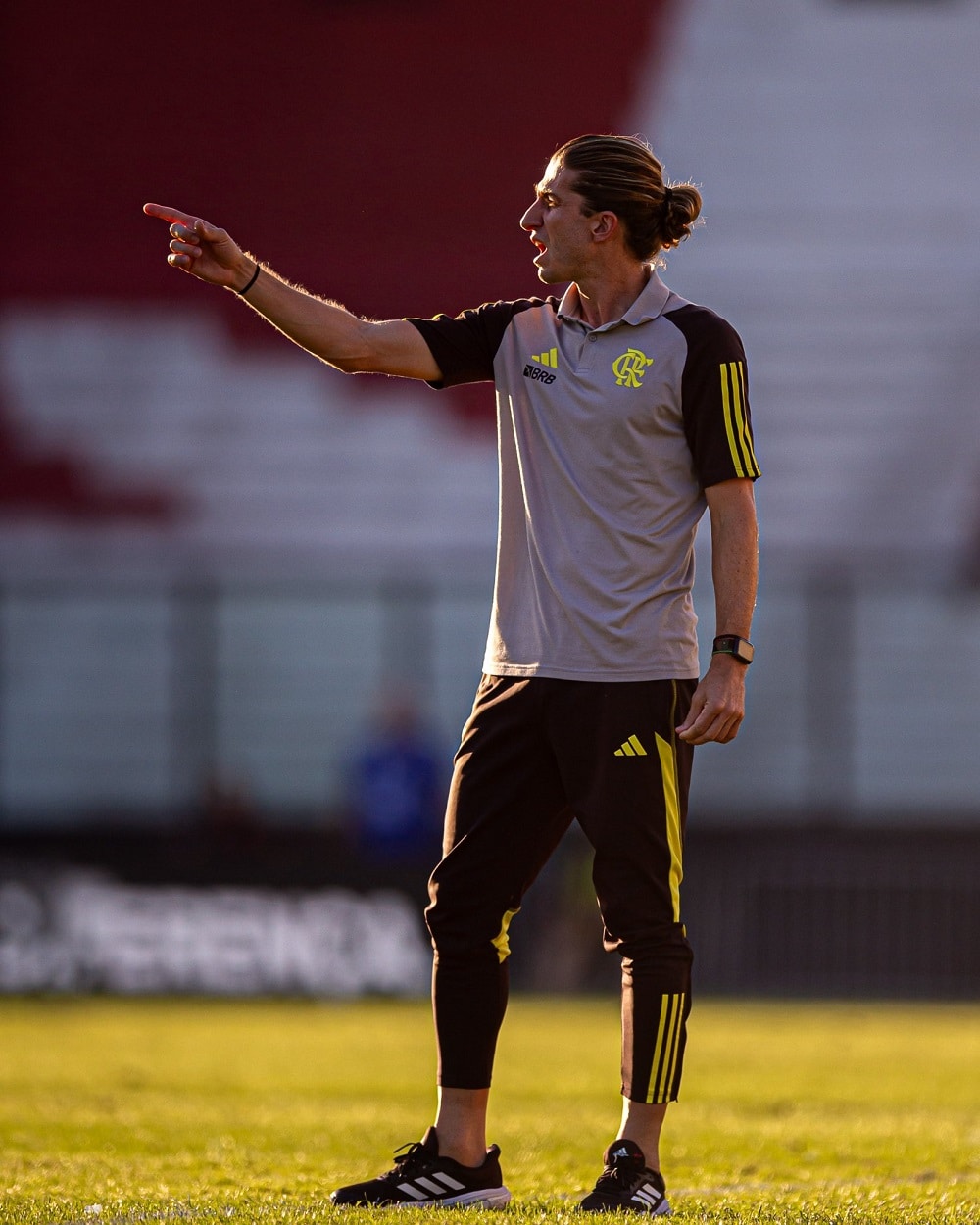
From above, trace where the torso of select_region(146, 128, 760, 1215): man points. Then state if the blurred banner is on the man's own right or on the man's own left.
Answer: on the man's own right

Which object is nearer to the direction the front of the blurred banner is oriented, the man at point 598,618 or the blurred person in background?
the man

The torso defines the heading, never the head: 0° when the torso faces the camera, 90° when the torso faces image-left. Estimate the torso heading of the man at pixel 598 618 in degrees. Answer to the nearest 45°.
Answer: approximately 45°

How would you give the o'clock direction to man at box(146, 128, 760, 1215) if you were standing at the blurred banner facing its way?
The man is roughly at 12 o'clock from the blurred banner.

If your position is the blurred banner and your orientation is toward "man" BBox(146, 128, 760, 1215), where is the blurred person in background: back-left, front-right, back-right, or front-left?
back-left

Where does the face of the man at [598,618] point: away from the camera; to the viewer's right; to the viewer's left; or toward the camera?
to the viewer's left

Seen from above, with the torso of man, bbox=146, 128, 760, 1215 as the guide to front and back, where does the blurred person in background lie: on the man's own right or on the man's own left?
on the man's own right

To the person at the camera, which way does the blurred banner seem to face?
facing the viewer

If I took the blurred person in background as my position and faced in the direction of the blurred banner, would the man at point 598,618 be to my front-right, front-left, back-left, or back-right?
front-left

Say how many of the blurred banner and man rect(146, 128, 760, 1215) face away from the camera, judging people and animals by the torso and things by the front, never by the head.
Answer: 0

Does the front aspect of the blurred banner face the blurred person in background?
no

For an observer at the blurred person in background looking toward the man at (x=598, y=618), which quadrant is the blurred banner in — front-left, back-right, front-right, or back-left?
front-right
